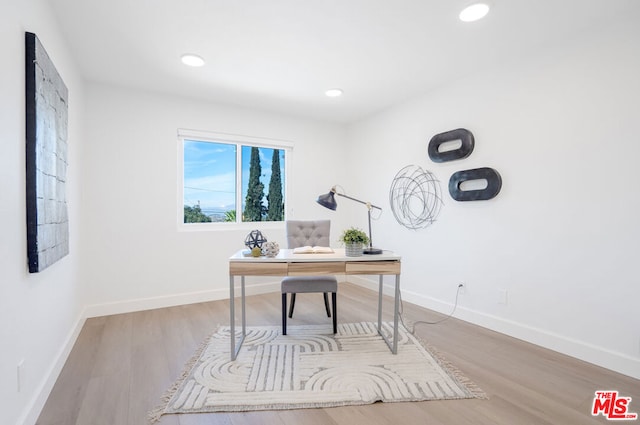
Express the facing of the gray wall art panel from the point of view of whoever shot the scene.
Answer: facing to the right of the viewer

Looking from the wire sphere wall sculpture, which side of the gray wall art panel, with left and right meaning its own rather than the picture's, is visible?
front

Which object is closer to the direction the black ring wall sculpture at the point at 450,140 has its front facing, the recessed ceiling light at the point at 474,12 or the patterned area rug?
the patterned area rug

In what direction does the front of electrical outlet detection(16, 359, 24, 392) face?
to the viewer's right

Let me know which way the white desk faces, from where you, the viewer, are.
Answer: facing the viewer

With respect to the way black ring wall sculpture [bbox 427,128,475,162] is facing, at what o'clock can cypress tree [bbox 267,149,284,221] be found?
The cypress tree is roughly at 2 o'clock from the black ring wall sculpture.

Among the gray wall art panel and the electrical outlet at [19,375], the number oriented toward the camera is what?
0
